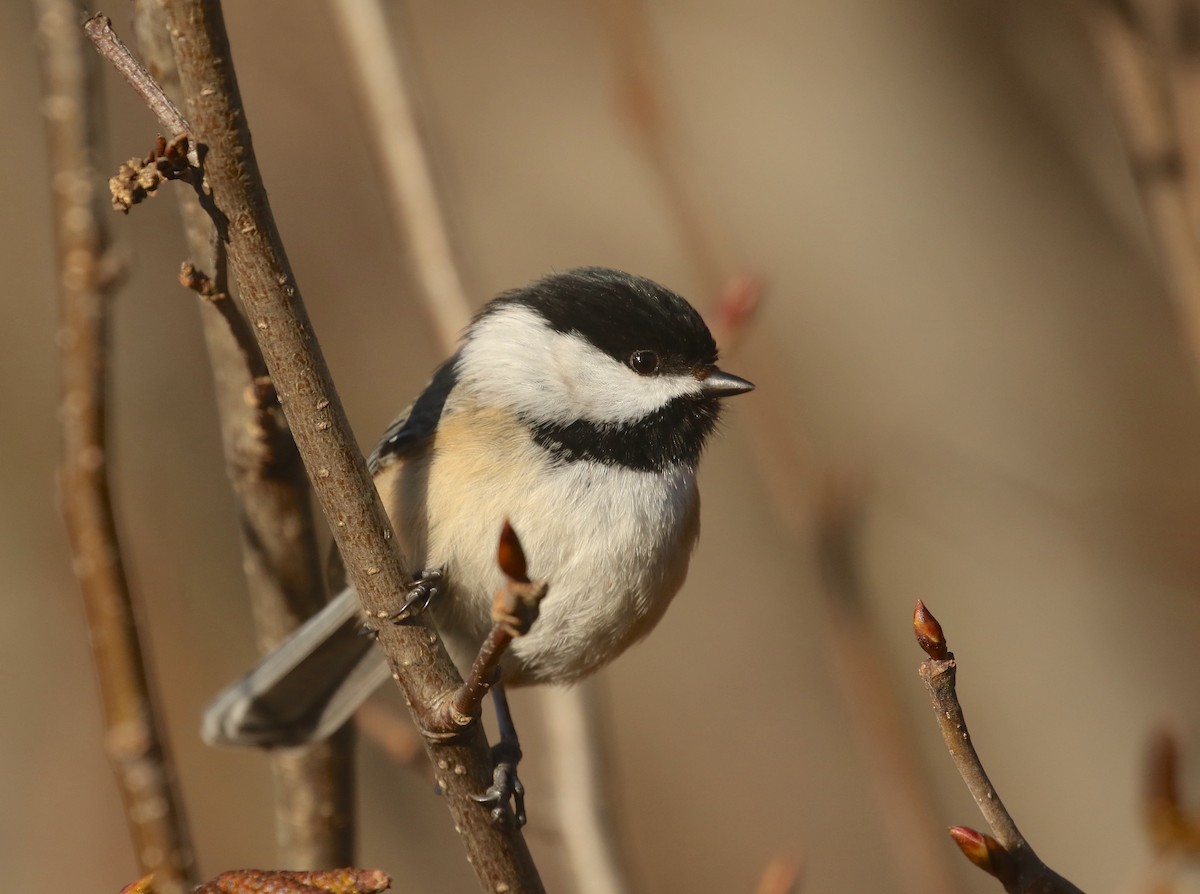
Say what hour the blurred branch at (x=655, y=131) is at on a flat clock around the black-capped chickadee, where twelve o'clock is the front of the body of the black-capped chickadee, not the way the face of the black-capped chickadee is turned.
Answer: The blurred branch is roughly at 9 o'clock from the black-capped chickadee.

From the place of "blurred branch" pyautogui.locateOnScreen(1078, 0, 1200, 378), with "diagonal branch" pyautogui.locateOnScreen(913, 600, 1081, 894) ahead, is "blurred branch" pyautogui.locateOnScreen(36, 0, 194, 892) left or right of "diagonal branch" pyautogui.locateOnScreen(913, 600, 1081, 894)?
right

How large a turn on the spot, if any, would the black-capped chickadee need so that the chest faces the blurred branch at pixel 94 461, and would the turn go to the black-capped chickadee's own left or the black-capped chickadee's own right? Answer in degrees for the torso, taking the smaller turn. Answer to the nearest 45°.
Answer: approximately 90° to the black-capped chickadee's own right

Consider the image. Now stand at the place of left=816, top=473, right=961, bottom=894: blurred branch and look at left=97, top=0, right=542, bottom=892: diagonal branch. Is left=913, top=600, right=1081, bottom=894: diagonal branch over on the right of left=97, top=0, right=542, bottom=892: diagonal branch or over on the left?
left

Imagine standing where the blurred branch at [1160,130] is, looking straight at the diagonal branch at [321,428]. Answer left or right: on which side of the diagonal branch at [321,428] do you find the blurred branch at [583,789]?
right

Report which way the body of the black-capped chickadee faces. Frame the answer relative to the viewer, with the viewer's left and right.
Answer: facing the viewer and to the right of the viewer
